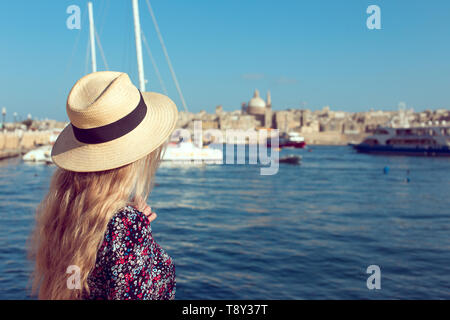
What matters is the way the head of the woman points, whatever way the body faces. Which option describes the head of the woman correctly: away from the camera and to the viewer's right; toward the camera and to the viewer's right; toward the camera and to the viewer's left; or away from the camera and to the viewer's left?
away from the camera and to the viewer's right

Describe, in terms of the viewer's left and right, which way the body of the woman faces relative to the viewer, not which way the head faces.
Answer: facing away from the viewer and to the right of the viewer

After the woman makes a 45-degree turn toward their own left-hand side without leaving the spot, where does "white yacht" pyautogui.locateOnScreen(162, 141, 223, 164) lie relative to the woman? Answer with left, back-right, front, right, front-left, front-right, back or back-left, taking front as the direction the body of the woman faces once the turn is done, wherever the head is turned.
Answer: front
